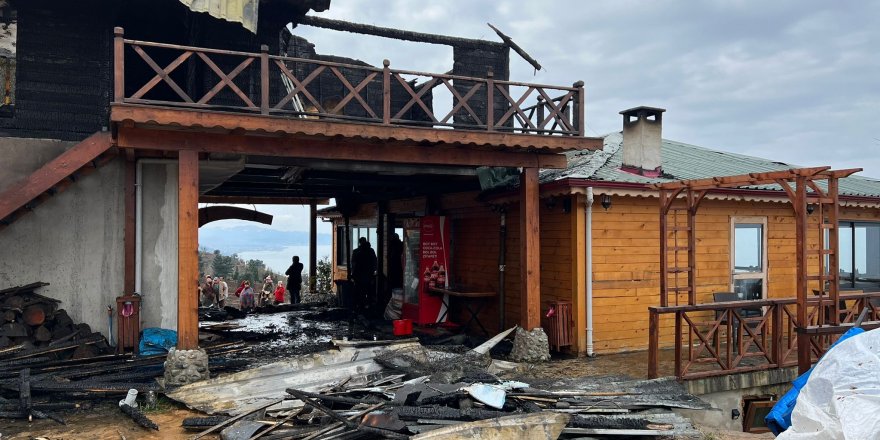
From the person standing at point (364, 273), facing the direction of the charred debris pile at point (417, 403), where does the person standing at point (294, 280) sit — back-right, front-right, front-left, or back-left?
back-right

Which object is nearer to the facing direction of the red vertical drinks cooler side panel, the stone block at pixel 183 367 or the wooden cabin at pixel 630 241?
the stone block

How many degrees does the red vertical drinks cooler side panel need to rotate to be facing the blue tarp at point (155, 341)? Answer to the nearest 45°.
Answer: approximately 45° to its right

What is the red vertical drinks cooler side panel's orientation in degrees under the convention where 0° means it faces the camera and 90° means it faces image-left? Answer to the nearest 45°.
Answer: approximately 0°
